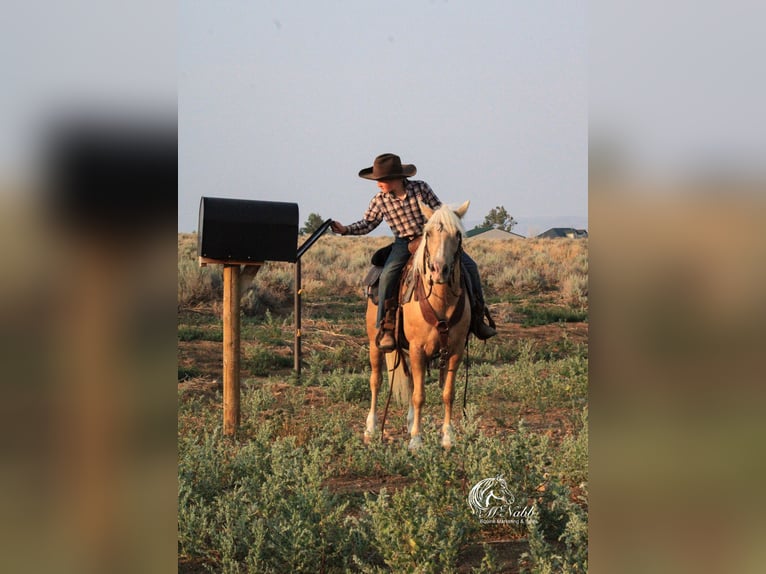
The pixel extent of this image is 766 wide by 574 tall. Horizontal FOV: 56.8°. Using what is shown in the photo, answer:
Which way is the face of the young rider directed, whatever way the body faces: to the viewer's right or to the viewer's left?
to the viewer's left

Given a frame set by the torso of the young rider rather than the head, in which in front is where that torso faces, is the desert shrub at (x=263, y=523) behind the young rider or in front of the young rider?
in front

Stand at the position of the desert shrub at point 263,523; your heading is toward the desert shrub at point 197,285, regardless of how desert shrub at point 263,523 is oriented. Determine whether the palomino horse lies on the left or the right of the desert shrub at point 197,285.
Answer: right

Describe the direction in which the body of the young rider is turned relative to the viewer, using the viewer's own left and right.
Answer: facing the viewer

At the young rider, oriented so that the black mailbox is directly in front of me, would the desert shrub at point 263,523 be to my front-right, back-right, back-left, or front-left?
front-left

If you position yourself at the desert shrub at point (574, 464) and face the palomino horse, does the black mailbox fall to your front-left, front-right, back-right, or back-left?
front-left

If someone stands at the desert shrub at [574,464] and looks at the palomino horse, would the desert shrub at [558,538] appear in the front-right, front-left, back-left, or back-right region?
back-left

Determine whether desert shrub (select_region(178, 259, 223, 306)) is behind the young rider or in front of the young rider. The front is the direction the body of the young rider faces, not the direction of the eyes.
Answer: behind

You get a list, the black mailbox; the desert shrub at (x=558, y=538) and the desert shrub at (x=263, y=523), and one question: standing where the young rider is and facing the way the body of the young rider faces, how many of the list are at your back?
0

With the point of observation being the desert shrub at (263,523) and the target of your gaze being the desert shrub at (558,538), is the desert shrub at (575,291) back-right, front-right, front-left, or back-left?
front-left

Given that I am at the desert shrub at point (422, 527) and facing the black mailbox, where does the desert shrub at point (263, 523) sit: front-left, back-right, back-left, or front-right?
front-left

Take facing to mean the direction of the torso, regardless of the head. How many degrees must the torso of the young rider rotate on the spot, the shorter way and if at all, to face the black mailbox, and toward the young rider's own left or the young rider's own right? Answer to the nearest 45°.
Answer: approximately 45° to the young rider's own right

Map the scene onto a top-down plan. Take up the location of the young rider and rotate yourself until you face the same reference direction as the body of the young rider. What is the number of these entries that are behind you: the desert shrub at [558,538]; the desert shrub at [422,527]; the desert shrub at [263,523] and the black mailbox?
0

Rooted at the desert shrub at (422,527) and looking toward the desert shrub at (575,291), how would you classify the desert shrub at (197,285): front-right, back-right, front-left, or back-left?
front-left

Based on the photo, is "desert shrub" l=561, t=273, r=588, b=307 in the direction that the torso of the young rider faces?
no

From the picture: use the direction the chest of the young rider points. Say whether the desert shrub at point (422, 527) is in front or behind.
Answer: in front

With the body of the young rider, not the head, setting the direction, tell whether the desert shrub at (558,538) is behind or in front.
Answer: in front

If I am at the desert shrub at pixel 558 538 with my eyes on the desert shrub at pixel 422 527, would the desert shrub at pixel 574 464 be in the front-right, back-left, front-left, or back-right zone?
back-right
